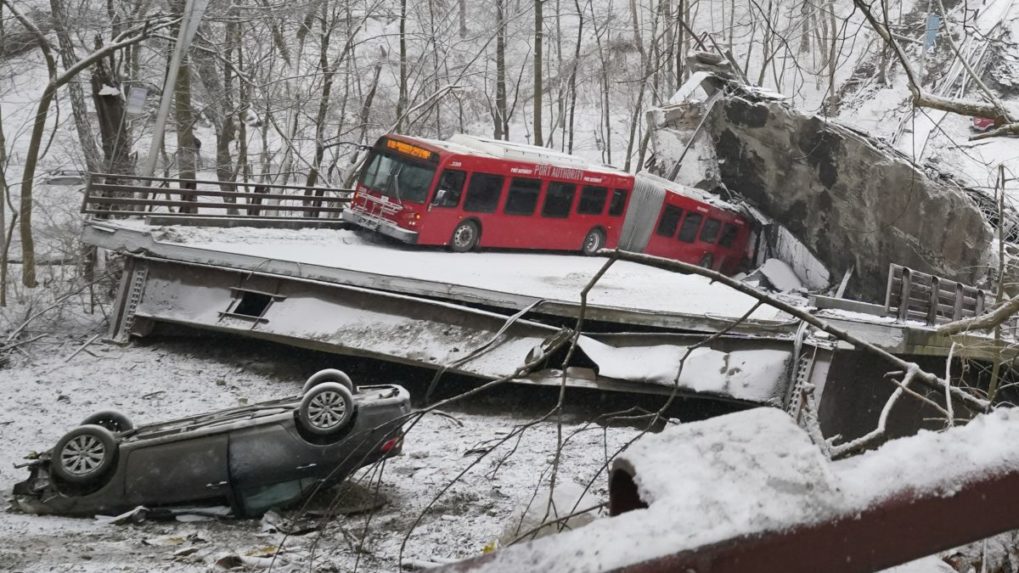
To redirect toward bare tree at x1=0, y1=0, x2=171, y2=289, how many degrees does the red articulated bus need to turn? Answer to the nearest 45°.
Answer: approximately 45° to its right

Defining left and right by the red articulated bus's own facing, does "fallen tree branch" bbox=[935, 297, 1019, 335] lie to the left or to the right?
on its left

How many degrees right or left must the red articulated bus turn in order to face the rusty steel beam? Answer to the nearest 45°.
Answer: approximately 45° to its left

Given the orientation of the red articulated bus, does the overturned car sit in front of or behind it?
in front

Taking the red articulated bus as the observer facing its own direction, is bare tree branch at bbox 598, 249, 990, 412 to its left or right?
on its left

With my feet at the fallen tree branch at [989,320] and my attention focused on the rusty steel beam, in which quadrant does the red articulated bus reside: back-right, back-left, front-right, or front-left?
back-right

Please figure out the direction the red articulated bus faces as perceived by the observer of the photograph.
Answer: facing the viewer and to the left of the viewer
